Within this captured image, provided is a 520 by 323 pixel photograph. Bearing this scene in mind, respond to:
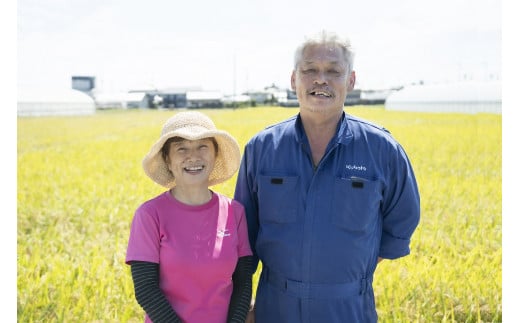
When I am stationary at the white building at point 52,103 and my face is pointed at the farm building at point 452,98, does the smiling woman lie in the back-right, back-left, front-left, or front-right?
front-right

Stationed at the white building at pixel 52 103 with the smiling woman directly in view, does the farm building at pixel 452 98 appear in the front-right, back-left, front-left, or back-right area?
front-left

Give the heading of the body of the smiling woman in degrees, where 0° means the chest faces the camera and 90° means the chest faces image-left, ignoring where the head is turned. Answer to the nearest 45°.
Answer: approximately 0°

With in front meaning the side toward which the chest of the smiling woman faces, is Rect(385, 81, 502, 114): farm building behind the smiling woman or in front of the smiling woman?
behind

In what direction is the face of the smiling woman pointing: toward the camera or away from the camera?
toward the camera

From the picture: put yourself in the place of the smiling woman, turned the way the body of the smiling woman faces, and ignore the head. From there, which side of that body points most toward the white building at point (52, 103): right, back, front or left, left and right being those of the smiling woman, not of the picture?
back
